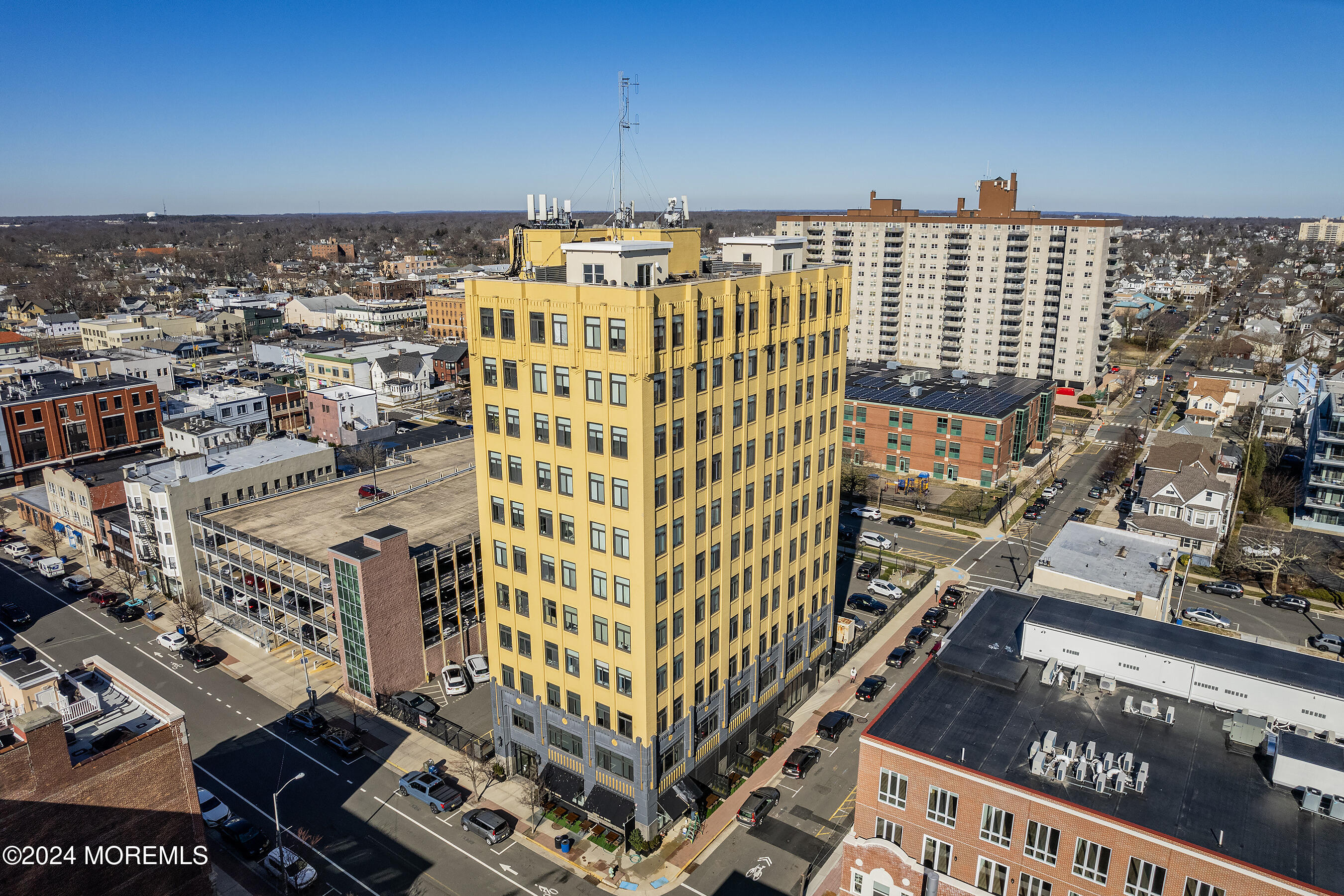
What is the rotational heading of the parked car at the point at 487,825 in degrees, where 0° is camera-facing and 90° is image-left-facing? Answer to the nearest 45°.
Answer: approximately 135°

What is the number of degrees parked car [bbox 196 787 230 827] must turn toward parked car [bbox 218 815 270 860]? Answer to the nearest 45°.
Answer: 0° — it already faces it

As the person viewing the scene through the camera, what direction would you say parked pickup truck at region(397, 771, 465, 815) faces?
facing away from the viewer and to the left of the viewer

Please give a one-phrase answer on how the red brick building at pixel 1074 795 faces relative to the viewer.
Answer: facing the viewer and to the left of the viewer

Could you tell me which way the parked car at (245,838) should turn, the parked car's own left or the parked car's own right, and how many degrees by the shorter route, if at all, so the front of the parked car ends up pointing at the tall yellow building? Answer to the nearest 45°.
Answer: approximately 45° to the parked car's own left

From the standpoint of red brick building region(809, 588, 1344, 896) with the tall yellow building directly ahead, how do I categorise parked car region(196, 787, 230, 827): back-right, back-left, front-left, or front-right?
front-left

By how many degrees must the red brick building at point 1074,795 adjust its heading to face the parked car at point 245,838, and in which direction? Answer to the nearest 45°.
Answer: approximately 45° to its right

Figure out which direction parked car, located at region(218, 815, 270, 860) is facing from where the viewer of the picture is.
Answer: facing the viewer and to the right of the viewer

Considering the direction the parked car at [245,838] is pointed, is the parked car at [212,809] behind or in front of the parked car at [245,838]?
behind

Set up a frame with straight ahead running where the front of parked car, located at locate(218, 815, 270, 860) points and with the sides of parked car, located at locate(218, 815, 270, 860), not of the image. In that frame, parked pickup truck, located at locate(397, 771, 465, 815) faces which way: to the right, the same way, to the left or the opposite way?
the opposite way

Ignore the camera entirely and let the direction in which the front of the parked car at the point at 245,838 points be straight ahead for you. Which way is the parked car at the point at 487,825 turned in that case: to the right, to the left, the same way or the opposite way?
the opposite way

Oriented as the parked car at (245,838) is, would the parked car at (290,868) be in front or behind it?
in front
